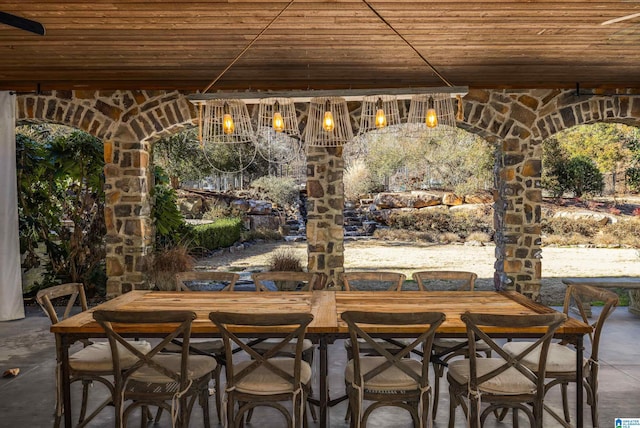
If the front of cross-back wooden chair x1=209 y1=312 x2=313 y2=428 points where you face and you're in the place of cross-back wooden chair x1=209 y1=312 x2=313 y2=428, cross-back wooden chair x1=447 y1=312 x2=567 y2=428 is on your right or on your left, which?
on your right

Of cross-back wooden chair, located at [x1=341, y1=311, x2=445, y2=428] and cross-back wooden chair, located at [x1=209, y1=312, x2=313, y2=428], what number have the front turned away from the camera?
2

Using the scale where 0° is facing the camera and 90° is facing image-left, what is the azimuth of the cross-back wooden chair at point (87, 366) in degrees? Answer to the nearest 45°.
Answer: approximately 315°

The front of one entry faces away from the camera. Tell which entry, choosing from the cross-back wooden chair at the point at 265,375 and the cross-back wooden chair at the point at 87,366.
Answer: the cross-back wooden chair at the point at 265,375

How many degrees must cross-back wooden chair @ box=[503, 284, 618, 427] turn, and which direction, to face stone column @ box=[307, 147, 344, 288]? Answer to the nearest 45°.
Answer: approximately 90° to its right

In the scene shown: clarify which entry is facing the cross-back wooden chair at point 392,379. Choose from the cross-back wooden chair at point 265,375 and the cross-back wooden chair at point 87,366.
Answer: the cross-back wooden chair at point 87,366

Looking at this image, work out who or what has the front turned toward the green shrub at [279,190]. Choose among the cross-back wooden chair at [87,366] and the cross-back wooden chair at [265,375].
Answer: the cross-back wooden chair at [265,375]

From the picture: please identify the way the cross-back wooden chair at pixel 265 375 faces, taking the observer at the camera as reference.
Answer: facing away from the viewer

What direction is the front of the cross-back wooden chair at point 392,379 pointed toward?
away from the camera

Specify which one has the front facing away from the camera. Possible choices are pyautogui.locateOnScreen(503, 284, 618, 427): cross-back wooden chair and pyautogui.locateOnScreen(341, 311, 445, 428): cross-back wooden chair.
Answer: pyautogui.locateOnScreen(341, 311, 445, 428): cross-back wooden chair

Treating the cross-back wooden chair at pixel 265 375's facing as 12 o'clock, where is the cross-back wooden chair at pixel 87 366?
the cross-back wooden chair at pixel 87 366 is roughly at 10 o'clock from the cross-back wooden chair at pixel 265 375.

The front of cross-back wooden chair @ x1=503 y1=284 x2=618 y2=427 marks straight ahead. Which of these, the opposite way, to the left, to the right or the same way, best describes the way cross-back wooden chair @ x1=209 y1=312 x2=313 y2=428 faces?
to the right
